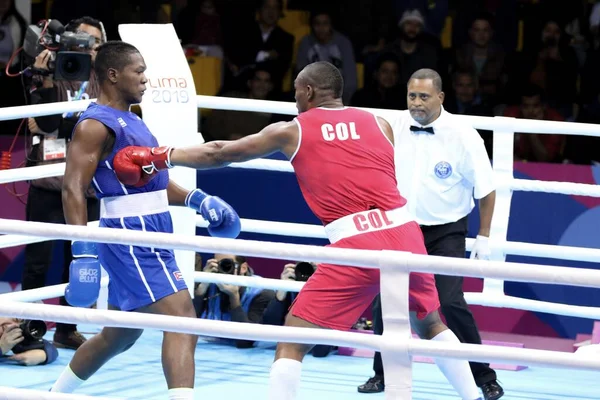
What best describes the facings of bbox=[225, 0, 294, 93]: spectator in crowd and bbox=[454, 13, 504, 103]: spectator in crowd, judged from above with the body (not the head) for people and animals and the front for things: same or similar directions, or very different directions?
same or similar directions

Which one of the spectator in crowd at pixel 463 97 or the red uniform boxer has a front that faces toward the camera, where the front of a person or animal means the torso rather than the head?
the spectator in crowd

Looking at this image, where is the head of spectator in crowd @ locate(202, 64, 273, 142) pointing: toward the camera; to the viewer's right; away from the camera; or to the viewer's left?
toward the camera

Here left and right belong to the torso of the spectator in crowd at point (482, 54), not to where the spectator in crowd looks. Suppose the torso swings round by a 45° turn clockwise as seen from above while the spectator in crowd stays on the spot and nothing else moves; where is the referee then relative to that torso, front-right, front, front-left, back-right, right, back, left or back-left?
front-left

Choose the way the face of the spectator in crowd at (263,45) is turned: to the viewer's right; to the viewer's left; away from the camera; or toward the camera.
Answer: toward the camera

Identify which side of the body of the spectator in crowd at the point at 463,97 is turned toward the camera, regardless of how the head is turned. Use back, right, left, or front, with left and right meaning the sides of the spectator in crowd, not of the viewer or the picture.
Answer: front

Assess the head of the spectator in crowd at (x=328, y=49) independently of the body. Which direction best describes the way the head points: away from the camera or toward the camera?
toward the camera

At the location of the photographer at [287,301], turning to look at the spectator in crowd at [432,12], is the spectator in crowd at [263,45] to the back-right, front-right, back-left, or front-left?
front-left

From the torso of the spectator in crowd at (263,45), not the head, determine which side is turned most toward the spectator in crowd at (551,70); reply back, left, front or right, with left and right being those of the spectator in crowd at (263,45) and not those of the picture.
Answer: left

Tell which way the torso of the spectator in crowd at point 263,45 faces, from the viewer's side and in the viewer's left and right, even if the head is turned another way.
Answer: facing the viewer

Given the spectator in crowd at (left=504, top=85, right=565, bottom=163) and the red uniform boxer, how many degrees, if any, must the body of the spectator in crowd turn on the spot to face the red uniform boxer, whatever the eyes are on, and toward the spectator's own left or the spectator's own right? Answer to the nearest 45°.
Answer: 0° — they already face them

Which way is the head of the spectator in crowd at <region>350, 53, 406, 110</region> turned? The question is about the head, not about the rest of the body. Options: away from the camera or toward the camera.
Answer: toward the camera

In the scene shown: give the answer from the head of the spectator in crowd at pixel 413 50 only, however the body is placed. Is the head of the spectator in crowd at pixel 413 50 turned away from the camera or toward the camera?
toward the camera

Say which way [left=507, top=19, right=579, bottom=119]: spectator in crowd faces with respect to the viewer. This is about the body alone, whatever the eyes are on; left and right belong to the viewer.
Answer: facing the viewer

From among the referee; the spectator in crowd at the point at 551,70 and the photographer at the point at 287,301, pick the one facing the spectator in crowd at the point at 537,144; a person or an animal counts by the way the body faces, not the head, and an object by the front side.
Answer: the spectator in crowd at the point at 551,70

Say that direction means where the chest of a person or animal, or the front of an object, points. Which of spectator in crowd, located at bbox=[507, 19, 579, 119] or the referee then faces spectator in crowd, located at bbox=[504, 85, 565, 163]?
spectator in crowd, located at bbox=[507, 19, 579, 119]
